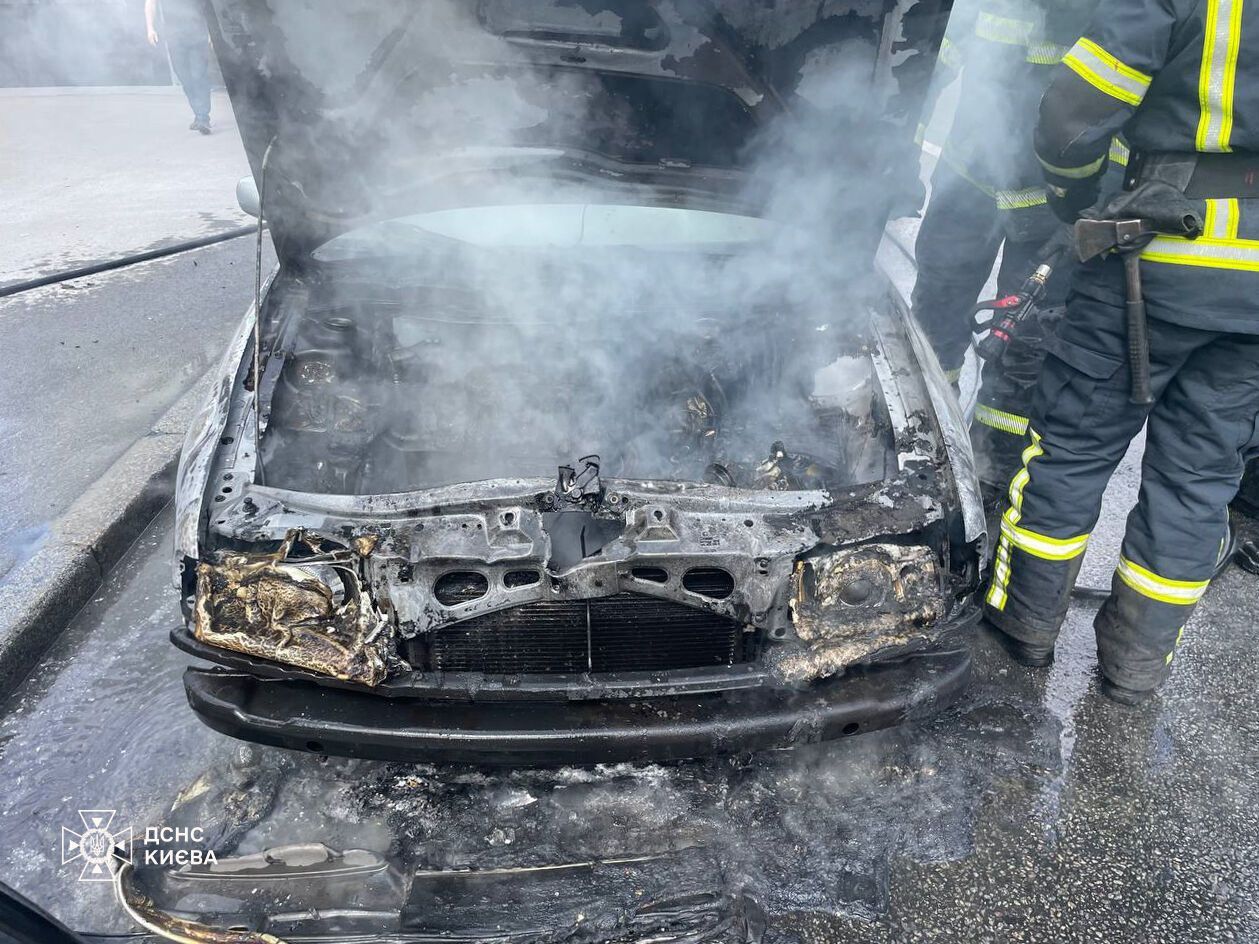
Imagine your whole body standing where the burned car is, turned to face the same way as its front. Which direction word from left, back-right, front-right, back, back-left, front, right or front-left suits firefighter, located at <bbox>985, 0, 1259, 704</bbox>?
left

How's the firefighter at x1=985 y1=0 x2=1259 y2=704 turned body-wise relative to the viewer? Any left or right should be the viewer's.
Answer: facing away from the viewer

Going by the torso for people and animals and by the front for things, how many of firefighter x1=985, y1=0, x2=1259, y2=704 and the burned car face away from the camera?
1

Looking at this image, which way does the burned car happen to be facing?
toward the camera

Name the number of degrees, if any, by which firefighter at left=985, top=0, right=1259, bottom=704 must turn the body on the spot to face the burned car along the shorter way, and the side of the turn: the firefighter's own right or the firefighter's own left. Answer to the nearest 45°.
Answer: approximately 45° to the firefighter's own left

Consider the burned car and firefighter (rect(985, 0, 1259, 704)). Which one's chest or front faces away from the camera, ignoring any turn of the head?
the firefighter

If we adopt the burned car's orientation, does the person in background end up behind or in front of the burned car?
behind

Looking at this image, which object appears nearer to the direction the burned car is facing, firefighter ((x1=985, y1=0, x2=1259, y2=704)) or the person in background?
the firefighter
